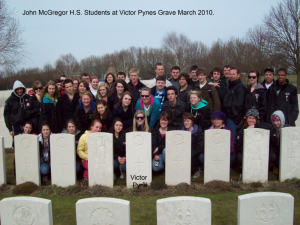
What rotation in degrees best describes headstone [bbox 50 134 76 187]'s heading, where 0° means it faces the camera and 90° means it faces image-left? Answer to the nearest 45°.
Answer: approximately 0°

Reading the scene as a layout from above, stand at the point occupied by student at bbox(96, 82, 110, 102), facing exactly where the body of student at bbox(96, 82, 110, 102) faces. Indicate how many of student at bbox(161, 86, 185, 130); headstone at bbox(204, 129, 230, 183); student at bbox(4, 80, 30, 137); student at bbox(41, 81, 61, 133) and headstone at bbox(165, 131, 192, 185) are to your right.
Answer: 2

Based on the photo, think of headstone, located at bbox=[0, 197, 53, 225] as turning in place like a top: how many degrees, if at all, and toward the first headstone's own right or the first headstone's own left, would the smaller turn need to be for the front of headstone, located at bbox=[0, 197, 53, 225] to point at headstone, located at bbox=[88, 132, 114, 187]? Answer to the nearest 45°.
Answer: approximately 135° to the first headstone's own left

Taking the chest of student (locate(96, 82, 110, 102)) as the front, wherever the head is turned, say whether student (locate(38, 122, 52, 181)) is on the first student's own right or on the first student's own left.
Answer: on the first student's own right

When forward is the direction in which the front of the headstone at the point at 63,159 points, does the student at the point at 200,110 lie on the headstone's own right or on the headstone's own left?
on the headstone's own left

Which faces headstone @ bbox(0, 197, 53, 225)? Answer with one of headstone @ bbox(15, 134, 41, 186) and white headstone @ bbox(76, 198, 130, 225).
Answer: headstone @ bbox(15, 134, 41, 186)

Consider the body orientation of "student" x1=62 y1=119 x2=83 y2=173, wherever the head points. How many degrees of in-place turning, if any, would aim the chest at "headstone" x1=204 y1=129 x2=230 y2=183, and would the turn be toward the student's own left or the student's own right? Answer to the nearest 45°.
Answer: approximately 45° to the student's own left

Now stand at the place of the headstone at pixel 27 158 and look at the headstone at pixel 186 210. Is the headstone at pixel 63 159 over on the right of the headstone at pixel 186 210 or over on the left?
left

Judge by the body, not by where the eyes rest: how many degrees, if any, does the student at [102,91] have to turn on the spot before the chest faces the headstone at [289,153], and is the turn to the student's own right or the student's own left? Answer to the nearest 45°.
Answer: approximately 45° to the student's own left

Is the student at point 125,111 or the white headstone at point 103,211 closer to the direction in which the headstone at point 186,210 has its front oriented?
the white headstone

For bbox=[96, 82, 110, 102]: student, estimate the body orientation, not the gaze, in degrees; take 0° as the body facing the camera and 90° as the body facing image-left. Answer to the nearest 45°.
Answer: approximately 0°
